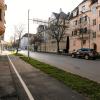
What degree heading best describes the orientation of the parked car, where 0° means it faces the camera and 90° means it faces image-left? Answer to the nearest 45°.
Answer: approximately 135°
